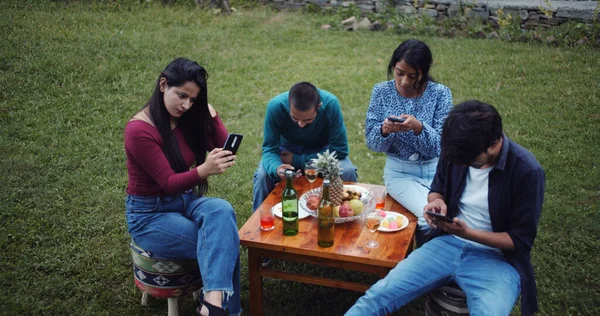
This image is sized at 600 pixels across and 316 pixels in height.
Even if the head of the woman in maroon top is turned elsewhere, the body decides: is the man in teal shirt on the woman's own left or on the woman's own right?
on the woman's own left

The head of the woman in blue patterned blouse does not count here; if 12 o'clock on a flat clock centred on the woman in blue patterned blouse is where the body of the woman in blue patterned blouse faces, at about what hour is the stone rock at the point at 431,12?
The stone rock is roughly at 6 o'clock from the woman in blue patterned blouse.

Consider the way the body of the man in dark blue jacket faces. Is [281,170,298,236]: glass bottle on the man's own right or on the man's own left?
on the man's own right

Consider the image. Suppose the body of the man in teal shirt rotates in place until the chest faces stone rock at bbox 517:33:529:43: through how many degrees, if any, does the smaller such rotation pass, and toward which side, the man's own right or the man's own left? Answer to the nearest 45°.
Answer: approximately 135° to the man's own left

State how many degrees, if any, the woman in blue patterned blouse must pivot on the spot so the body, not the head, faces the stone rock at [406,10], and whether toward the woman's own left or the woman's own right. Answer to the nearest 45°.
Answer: approximately 180°

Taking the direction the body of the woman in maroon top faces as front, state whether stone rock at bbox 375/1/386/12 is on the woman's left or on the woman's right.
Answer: on the woman's left

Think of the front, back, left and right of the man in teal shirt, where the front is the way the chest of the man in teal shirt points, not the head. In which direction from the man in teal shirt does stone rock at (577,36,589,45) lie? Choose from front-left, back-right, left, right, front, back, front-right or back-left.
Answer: back-left

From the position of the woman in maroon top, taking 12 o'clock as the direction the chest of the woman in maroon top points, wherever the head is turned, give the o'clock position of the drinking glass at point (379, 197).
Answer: The drinking glass is roughly at 10 o'clock from the woman in maroon top.

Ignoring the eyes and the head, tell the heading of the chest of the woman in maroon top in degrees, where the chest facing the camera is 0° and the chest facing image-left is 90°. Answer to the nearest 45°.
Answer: approximately 315°

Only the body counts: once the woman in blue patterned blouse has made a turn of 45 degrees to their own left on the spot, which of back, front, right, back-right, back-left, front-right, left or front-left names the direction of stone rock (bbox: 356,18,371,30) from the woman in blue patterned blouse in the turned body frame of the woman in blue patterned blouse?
back-left

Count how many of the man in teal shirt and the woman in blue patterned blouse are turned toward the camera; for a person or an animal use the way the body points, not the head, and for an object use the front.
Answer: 2

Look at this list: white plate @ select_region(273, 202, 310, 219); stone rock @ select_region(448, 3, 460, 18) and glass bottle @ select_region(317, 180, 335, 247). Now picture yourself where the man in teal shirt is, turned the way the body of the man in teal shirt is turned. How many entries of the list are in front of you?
2

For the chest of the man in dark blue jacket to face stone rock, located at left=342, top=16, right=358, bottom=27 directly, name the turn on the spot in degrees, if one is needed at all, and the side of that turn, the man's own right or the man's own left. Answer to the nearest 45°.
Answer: approximately 135° to the man's own right

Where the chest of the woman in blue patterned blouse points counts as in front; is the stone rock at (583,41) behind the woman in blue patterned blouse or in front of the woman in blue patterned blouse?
behind

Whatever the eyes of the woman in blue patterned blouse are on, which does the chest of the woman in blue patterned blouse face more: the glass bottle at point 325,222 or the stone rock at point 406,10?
the glass bottle
